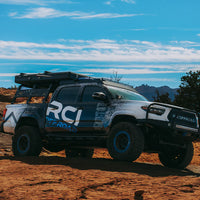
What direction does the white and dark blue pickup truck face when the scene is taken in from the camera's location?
facing the viewer and to the right of the viewer
